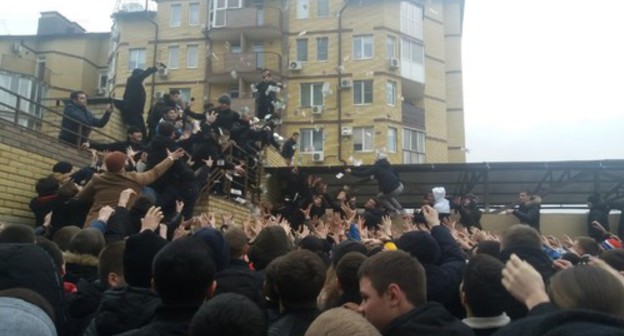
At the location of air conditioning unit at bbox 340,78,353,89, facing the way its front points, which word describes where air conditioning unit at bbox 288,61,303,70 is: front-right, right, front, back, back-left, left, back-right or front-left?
right

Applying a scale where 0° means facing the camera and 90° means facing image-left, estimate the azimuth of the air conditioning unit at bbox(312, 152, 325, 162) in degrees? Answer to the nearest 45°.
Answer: approximately 0°

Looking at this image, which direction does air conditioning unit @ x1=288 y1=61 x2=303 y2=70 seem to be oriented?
toward the camera

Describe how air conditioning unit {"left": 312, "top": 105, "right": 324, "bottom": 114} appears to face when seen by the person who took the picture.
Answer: facing the viewer

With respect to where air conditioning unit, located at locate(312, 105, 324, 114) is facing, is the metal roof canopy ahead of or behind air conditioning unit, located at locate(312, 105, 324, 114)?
ahead

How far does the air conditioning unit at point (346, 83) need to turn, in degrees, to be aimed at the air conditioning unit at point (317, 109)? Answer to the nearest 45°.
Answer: approximately 90° to its right

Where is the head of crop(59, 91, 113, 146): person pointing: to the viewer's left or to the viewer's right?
to the viewer's right

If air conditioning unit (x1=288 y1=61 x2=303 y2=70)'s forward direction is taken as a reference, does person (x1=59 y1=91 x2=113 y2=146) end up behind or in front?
in front

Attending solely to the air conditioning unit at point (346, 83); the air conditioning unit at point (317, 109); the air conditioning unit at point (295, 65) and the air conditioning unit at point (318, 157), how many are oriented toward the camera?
4

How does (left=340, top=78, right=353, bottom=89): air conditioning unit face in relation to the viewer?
toward the camera
